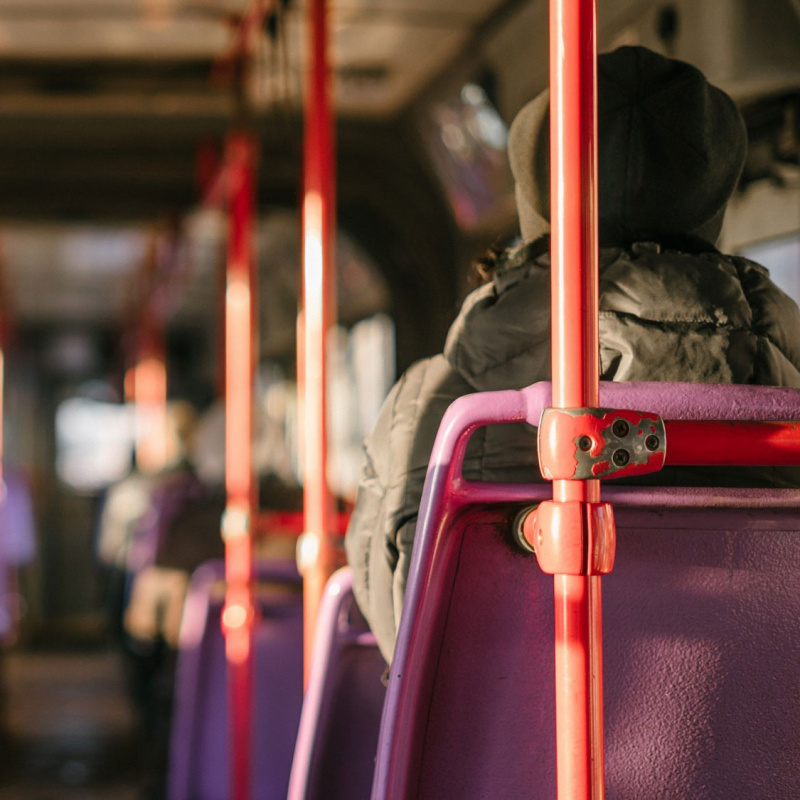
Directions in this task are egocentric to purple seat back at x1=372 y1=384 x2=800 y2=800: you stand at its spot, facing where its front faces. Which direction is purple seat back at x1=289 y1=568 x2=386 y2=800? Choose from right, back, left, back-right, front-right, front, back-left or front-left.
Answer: front-left

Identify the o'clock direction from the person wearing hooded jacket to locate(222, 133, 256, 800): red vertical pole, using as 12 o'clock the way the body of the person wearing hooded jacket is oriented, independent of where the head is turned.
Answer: The red vertical pole is roughly at 11 o'clock from the person wearing hooded jacket.

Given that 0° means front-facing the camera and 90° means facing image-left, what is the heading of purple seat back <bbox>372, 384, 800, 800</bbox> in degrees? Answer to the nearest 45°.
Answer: approximately 180°

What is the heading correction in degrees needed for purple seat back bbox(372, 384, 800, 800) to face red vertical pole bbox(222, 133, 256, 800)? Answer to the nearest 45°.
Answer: approximately 45° to its left

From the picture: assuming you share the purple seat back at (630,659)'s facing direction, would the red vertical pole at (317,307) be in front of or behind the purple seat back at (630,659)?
in front

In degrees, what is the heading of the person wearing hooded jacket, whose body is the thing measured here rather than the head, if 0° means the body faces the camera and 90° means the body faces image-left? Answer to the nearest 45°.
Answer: approximately 180°

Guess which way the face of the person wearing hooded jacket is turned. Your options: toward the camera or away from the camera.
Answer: away from the camera
